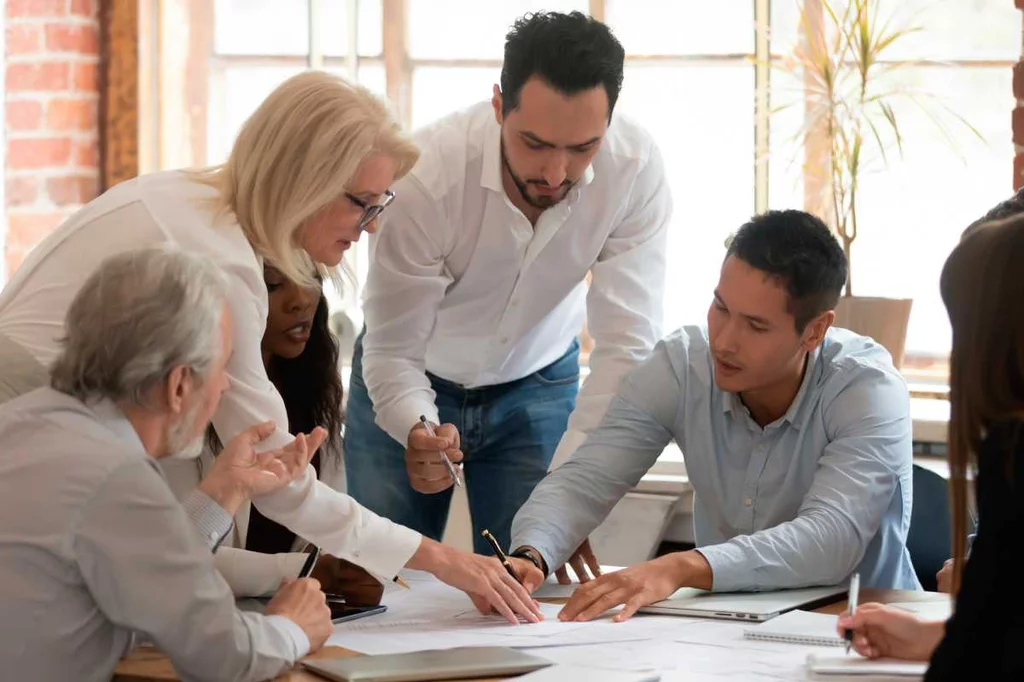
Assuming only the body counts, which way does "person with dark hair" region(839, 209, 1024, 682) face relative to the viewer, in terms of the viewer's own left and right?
facing away from the viewer and to the left of the viewer

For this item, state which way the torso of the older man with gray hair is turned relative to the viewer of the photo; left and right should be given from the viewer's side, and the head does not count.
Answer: facing away from the viewer and to the right of the viewer

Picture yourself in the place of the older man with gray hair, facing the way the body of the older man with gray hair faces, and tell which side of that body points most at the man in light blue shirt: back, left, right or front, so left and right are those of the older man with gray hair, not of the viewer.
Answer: front

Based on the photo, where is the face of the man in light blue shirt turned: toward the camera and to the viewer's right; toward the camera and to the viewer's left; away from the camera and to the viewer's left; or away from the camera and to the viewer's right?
toward the camera and to the viewer's left

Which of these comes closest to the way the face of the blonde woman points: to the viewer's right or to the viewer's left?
to the viewer's right

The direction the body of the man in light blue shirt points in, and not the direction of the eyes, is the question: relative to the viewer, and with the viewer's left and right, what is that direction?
facing the viewer and to the left of the viewer

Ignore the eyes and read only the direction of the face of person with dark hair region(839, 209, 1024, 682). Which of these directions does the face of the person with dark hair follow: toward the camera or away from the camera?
away from the camera

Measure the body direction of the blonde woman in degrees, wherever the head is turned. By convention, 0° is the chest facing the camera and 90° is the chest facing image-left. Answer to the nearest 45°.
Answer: approximately 270°

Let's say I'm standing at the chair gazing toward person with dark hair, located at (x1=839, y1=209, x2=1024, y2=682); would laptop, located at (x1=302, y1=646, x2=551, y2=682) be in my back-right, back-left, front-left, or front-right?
front-right

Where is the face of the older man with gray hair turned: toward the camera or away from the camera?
away from the camera
